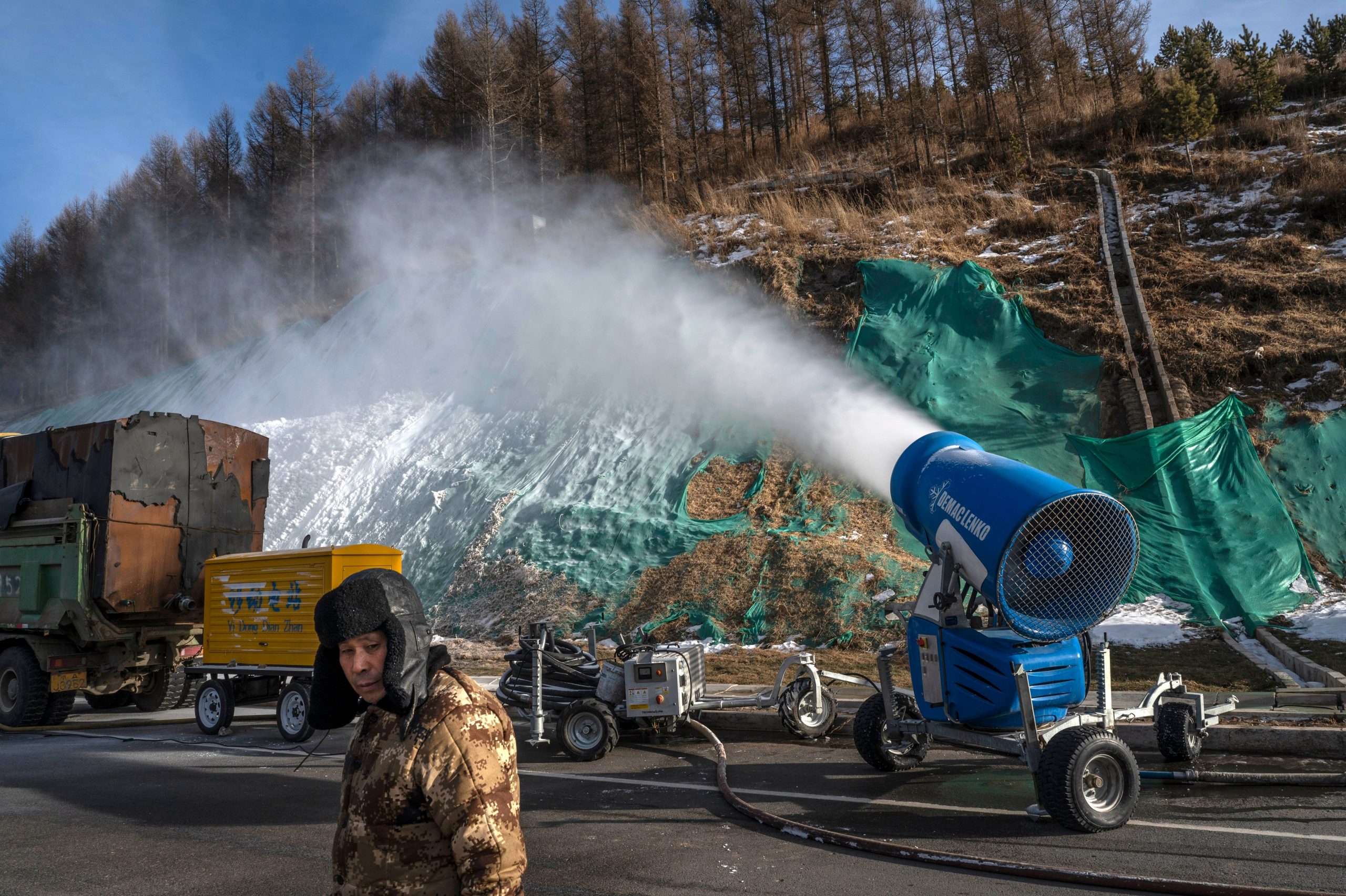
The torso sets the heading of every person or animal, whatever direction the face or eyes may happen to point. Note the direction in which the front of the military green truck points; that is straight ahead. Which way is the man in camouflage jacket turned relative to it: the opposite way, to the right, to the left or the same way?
to the left

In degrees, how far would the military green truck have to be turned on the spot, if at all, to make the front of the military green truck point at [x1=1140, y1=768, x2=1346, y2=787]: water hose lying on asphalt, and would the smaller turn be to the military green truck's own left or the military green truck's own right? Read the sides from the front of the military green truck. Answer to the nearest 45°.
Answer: approximately 180°

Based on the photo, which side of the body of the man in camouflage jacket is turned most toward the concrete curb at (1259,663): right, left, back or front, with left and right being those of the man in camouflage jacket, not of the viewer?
back

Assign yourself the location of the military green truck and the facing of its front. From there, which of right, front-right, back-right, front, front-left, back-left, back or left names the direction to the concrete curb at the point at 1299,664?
back

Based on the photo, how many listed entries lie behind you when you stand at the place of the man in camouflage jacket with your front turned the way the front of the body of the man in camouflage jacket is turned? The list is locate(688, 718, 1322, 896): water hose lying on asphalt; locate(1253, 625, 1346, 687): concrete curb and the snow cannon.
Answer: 3

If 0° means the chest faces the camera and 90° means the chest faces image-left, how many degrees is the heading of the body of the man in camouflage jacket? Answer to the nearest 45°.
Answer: approximately 45°

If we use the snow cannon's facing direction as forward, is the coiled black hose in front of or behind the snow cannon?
in front

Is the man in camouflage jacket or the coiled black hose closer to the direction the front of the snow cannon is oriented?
the coiled black hose

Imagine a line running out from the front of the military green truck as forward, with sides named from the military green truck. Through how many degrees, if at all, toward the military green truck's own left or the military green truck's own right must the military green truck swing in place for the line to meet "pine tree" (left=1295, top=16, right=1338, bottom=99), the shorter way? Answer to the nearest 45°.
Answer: approximately 135° to the military green truck's own right

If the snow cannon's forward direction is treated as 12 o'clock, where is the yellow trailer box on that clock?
The yellow trailer box is roughly at 11 o'clock from the snow cannon.

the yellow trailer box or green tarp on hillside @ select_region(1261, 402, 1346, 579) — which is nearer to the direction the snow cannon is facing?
the yellow trailer box

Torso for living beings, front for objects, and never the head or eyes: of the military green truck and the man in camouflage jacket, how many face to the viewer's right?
0

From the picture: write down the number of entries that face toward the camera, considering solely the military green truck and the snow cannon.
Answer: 0

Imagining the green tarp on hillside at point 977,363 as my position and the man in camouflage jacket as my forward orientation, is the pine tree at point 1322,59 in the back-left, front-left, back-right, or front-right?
back-left

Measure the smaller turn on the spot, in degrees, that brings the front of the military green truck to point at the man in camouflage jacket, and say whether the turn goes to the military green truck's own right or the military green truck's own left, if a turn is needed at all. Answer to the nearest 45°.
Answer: approximately 135° to the military green truck's own left

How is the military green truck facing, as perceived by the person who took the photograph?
facing away from the viewer and to the left of the viewer
